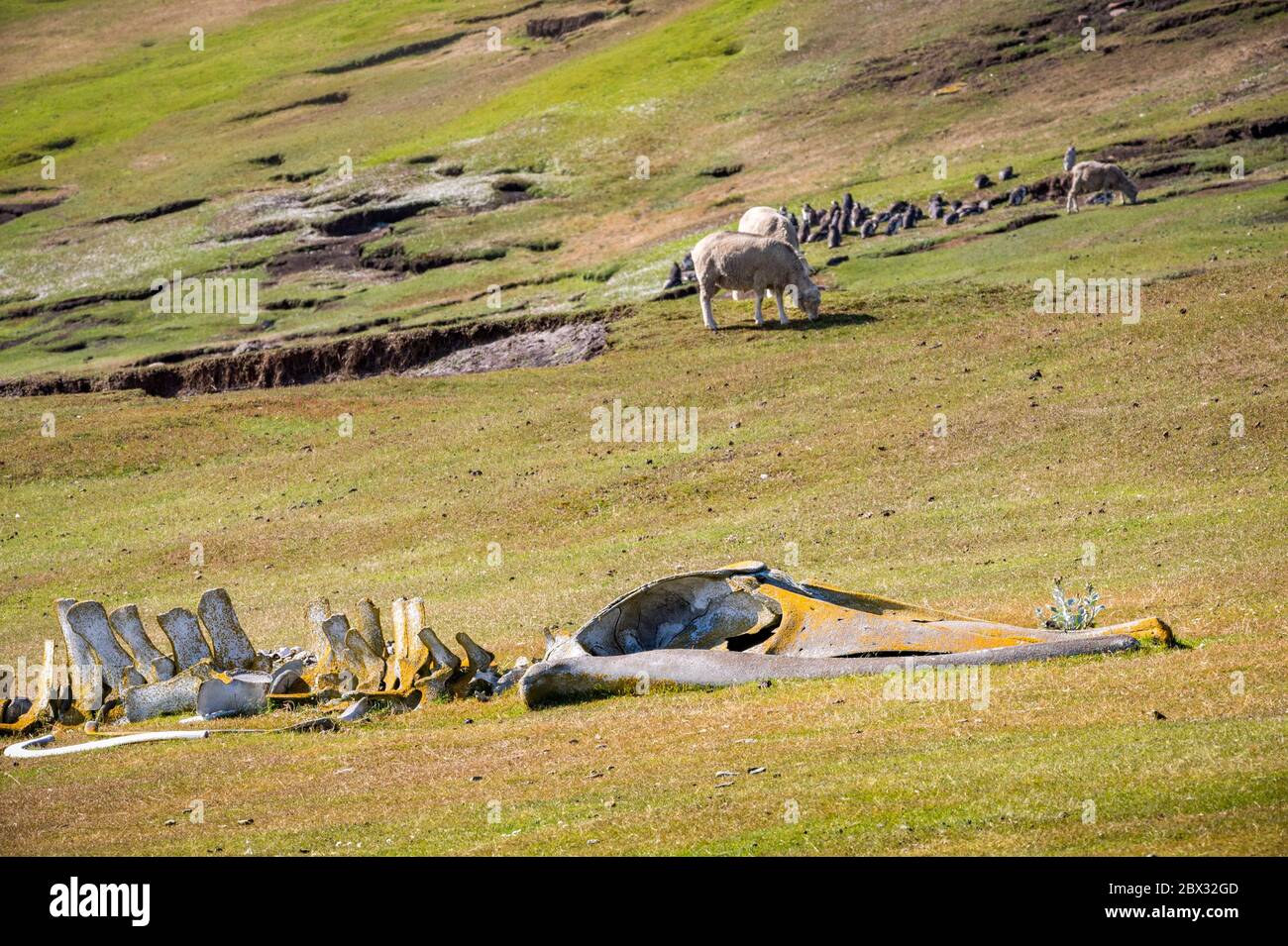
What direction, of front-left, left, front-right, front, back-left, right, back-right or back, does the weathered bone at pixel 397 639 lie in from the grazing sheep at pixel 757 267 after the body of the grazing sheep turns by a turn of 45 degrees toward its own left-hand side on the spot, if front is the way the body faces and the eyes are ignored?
back-right

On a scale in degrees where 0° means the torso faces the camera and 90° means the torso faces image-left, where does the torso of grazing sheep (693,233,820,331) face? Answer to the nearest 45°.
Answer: approximately 270°

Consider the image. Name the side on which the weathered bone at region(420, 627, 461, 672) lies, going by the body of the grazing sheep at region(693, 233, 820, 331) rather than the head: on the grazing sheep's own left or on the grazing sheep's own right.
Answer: on the grazing sheep's own right

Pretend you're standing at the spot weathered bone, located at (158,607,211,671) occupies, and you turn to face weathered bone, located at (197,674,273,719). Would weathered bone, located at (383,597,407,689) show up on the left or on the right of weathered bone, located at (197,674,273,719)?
left

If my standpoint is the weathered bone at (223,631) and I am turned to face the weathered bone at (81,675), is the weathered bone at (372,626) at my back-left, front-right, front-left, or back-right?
back-left

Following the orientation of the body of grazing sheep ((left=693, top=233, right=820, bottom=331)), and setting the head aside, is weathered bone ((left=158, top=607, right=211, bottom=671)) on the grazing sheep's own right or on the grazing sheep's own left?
on the grazing sheep's own right

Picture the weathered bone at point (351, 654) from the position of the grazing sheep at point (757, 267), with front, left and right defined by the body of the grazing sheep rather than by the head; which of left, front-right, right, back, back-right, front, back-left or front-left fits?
right

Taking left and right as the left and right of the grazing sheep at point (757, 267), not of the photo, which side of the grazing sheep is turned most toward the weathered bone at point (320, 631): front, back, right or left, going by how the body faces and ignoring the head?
right

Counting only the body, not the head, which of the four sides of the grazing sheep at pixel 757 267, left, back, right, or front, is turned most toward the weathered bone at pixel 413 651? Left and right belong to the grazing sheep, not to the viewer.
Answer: right

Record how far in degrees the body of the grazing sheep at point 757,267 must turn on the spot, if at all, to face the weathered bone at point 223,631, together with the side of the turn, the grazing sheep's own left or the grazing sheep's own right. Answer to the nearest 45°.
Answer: approximately 90° to the grazing sheep's own right

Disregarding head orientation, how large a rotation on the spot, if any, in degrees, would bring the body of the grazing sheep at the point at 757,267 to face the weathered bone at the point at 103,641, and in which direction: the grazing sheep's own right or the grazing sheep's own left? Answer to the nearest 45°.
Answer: approximately 90° to the grazing sheep's own right
